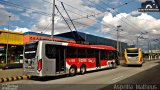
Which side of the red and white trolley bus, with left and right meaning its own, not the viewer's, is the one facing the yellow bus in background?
front

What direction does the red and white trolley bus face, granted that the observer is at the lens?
facing away from the viewer and to the right of the viewer
